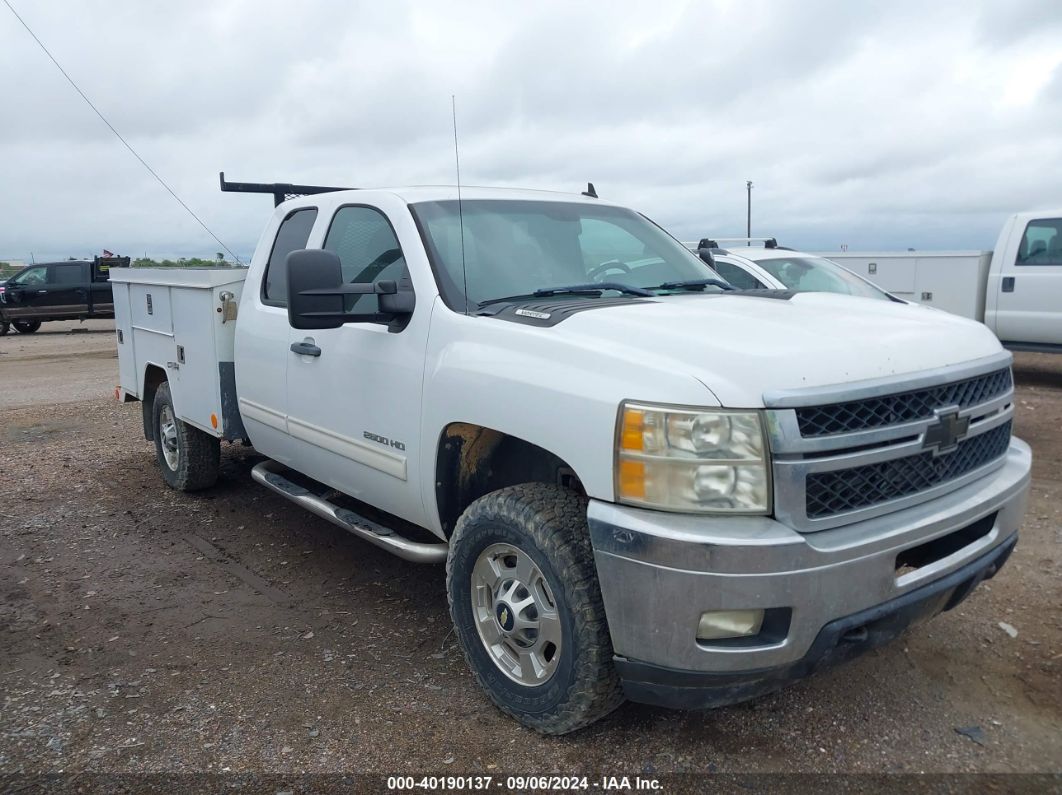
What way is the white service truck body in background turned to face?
to the viewer's right

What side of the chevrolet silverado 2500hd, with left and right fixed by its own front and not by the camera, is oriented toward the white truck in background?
left

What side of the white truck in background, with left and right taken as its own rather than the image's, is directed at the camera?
right

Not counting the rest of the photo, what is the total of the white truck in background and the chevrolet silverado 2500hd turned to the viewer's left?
0

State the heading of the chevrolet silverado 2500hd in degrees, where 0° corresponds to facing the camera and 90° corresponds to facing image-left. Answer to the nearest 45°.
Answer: approximately 315°

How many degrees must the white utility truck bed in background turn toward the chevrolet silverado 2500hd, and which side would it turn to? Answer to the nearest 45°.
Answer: approximately 90° to its right

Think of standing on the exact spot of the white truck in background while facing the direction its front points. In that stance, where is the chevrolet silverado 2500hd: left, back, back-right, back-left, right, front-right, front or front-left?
right

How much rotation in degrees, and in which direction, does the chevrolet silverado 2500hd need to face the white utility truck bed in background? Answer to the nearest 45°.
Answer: approximately 90° to its left
